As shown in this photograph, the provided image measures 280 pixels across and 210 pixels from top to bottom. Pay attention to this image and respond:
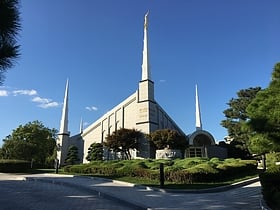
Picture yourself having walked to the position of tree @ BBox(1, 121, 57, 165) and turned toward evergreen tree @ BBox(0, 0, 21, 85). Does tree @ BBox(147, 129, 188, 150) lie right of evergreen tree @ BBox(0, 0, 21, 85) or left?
left

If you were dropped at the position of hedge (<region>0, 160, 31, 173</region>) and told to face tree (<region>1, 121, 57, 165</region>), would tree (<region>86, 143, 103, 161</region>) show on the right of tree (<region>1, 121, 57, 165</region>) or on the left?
right
